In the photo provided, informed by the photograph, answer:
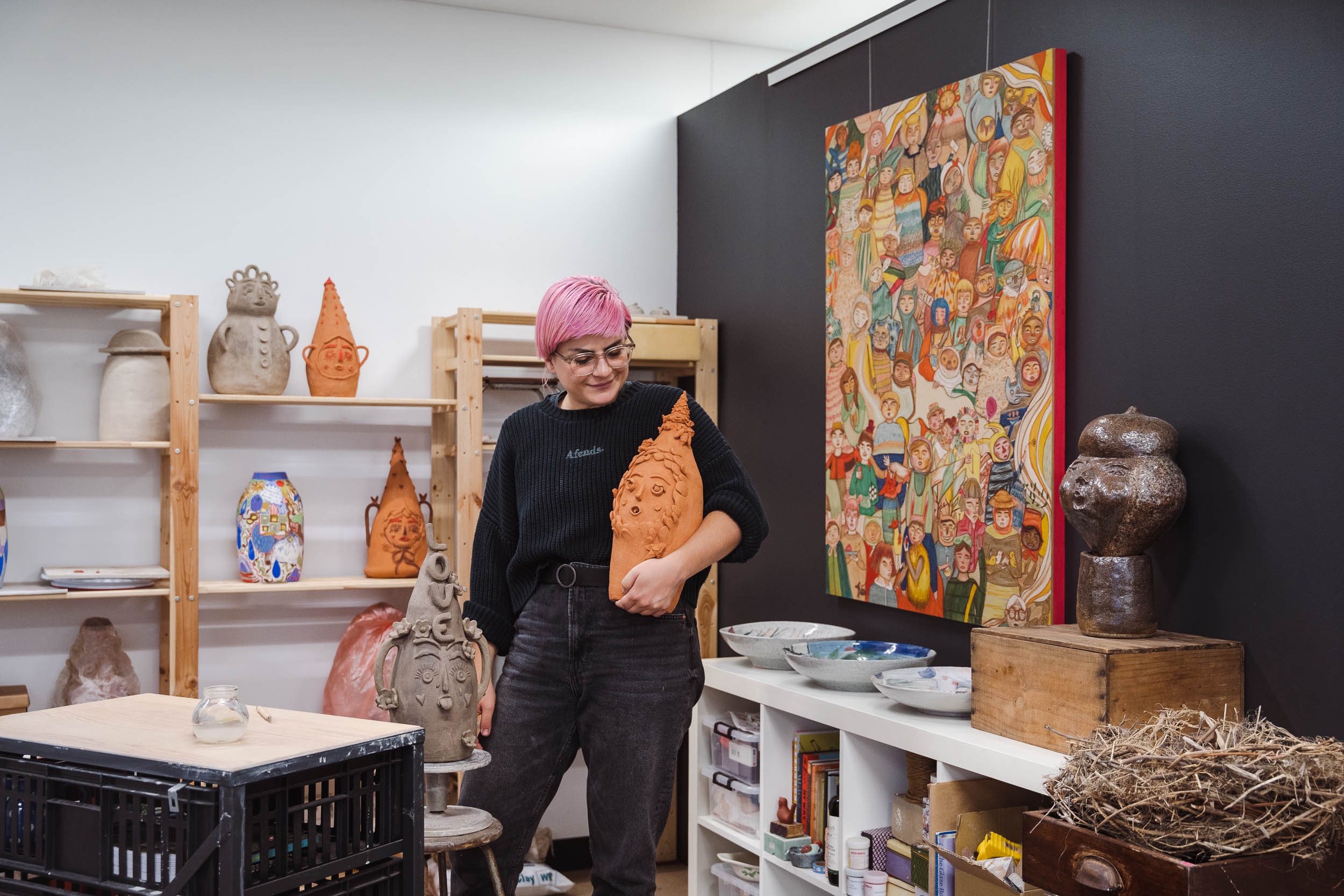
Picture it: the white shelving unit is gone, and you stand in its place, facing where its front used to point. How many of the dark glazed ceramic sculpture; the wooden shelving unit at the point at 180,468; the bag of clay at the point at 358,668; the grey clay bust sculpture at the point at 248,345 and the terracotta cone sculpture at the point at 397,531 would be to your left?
1

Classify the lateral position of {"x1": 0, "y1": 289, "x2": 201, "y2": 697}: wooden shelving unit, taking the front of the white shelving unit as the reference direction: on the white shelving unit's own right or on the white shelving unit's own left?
on the white shelving unit's own right

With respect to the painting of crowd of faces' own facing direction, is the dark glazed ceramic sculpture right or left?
on its left

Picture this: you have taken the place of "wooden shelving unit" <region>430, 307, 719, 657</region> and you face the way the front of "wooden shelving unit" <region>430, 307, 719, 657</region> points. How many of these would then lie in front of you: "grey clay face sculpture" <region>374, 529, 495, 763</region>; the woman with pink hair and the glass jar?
3

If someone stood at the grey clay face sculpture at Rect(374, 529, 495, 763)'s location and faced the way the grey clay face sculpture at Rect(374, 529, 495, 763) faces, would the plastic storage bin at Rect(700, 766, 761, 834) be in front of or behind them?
behind

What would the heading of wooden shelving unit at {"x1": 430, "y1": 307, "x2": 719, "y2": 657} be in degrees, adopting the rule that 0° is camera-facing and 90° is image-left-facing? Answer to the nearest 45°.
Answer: approximately 0°

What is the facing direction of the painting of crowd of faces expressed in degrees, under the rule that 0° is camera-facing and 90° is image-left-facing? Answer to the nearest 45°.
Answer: approximately 45°

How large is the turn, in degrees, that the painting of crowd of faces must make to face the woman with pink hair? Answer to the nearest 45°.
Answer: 0° — it already faces them

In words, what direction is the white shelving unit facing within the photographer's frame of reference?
facing the viewer and to the left of the viewer

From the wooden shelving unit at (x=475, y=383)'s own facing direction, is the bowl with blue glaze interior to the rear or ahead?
ahead

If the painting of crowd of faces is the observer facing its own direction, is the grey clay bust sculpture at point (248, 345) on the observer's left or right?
on its right

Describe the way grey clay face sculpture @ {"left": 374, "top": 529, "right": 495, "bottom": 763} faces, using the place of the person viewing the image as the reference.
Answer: facing the viewer

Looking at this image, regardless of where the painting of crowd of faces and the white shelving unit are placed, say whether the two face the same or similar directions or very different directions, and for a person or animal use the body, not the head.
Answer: same or similar directions
